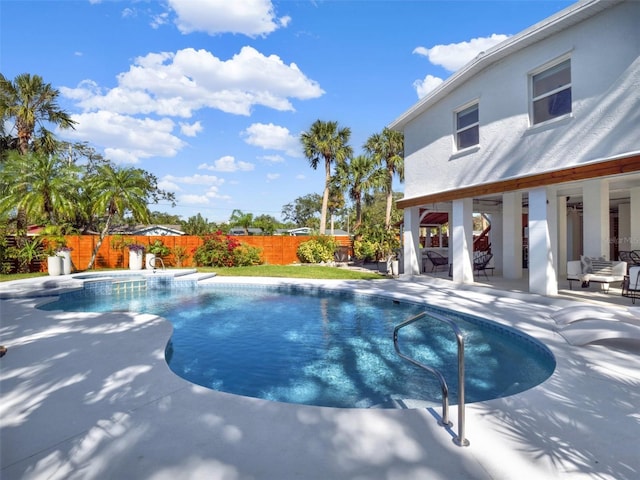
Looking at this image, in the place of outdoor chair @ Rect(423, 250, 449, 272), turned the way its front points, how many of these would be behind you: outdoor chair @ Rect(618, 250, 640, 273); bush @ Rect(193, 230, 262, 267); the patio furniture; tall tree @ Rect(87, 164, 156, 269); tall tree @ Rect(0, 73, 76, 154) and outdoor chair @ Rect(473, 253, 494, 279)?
3

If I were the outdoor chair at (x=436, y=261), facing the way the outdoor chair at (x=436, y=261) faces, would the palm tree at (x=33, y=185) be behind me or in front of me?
behind
